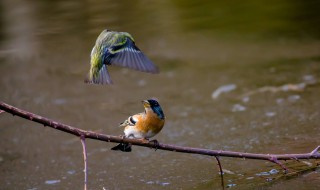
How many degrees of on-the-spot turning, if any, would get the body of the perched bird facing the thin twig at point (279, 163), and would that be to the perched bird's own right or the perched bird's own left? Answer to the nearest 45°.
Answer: approximately 45° to the perched bird's own left

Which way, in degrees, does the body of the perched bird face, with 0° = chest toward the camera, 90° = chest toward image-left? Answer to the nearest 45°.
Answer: approximately 315°
